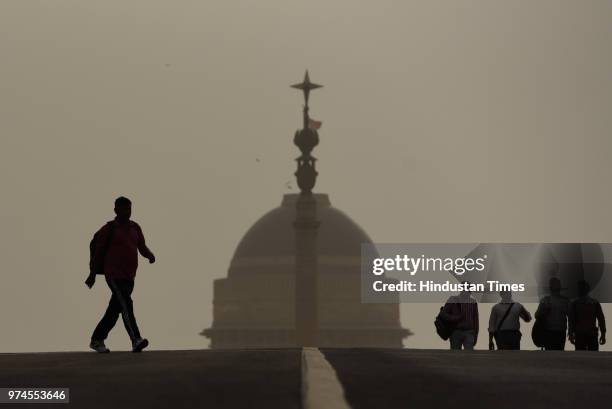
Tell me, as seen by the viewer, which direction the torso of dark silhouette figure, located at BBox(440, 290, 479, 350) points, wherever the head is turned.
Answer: away from the camera

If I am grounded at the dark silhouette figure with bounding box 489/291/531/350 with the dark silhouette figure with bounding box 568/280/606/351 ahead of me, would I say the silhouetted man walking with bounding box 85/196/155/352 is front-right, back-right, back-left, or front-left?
back-right

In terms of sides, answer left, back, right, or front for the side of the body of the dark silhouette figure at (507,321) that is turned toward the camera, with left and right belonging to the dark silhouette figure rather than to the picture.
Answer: back

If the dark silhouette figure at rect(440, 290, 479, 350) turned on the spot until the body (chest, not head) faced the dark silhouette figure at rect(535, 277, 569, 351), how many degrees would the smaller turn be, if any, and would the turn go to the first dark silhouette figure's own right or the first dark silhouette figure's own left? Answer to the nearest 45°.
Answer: approximately 90° to the first dark silhouette figure's own right

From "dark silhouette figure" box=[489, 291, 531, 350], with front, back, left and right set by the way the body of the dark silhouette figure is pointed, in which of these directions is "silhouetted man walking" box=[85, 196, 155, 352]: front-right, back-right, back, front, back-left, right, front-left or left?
back-left

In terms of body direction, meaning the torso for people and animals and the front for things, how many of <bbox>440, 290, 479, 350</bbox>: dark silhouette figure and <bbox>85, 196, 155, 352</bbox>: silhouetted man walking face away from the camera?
1

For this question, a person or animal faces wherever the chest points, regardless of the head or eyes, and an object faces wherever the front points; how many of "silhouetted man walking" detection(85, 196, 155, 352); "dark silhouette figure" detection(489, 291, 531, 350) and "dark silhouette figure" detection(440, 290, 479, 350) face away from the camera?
2

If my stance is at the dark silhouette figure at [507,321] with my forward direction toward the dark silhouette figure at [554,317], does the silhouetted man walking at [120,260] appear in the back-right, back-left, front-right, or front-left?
back-right

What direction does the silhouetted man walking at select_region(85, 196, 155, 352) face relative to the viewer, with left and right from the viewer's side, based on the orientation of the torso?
facing the viewer and to the right of the viewer

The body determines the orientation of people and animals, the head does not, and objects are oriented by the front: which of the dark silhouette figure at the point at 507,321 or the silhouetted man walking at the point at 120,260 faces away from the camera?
the dark silhouette figure

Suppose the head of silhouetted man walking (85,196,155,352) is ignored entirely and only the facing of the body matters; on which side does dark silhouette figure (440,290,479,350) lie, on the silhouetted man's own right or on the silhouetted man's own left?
on the silhouetted man's own left
